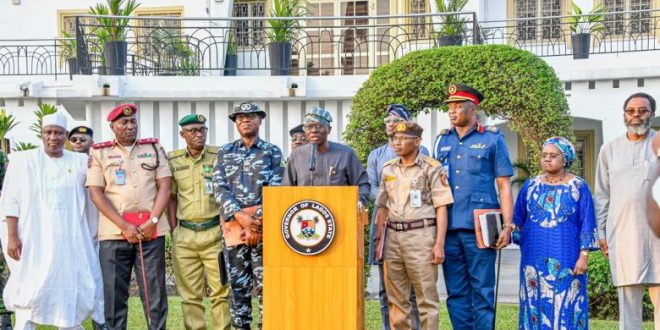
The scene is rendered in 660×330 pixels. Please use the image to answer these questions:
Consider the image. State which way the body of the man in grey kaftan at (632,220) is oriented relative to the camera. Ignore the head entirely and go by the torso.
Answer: toward the camera

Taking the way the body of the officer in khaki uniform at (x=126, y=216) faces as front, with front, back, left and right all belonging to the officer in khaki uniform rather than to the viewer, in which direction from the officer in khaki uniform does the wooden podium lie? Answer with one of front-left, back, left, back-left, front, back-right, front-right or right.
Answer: front-left

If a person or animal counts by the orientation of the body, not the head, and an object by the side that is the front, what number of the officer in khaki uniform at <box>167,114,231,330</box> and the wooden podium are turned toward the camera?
2

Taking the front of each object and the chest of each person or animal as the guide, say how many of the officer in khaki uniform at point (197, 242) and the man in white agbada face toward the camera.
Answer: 2

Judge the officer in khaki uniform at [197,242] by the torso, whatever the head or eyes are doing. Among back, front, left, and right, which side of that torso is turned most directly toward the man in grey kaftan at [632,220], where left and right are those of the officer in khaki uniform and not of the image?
left

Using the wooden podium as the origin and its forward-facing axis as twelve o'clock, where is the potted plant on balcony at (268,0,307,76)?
The potted plant on balcony is roughly at 6 o'clock from the wooden podium.

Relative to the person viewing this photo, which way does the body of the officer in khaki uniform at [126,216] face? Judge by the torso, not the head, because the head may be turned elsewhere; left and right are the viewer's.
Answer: facing the viewer

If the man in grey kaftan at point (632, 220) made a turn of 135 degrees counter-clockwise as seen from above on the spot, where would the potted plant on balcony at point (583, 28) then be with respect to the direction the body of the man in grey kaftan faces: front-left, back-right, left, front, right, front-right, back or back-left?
front-left

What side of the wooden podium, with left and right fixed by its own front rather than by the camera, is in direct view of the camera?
front

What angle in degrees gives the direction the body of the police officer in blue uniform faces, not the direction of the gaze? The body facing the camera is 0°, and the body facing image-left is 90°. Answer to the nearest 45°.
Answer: approximately 45°
